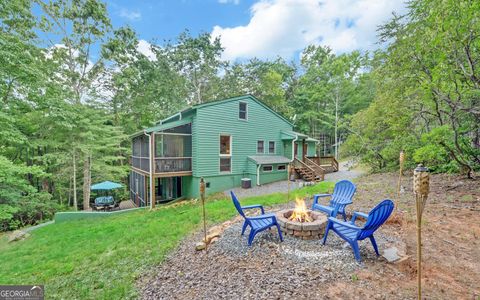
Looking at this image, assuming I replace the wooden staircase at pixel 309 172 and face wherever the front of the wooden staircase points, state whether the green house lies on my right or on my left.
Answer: on my right

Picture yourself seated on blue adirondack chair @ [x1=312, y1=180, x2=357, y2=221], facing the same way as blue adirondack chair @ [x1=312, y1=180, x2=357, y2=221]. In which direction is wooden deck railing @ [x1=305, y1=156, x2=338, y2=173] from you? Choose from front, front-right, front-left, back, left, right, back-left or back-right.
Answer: back-right

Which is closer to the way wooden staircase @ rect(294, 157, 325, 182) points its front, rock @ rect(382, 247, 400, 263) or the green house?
the rock

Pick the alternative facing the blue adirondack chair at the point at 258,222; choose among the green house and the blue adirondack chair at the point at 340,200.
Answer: the blue adirondack chair at the point at 340,200

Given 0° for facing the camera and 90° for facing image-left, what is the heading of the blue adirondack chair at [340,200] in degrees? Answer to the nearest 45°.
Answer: approximately 45°

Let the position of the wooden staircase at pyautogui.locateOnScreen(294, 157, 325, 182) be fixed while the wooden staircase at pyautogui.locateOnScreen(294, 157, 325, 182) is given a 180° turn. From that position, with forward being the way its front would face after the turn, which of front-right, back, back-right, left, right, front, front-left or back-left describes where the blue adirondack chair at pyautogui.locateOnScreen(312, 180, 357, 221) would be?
back-left

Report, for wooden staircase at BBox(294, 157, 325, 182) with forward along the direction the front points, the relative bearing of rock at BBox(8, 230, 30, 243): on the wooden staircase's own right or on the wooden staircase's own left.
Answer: on the wooden staircase's own right

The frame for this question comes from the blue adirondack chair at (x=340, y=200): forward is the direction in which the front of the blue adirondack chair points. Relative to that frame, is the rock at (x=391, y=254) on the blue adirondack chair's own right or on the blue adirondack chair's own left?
on the blue adirondack chair's own left

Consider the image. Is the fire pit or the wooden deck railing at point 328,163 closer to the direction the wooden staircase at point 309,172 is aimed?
the fire pit

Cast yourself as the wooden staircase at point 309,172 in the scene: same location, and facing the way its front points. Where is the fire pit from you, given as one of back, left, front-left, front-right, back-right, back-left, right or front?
front-right
